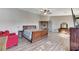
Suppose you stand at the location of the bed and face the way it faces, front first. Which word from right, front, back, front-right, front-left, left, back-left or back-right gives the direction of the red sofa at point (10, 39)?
back-right

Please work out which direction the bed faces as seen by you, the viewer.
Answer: facing the viewer and to the right of the viewer

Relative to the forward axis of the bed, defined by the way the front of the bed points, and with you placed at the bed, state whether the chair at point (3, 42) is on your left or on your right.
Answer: on your right
